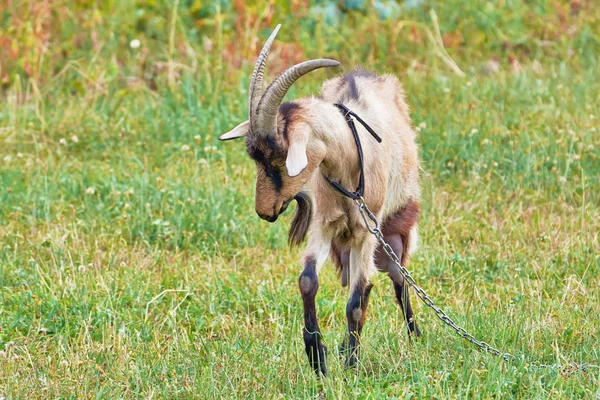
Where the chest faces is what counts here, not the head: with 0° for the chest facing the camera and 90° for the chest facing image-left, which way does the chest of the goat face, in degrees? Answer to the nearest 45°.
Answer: approximately 45°

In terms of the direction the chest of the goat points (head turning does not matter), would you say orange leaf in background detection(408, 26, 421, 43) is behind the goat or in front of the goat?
behind
